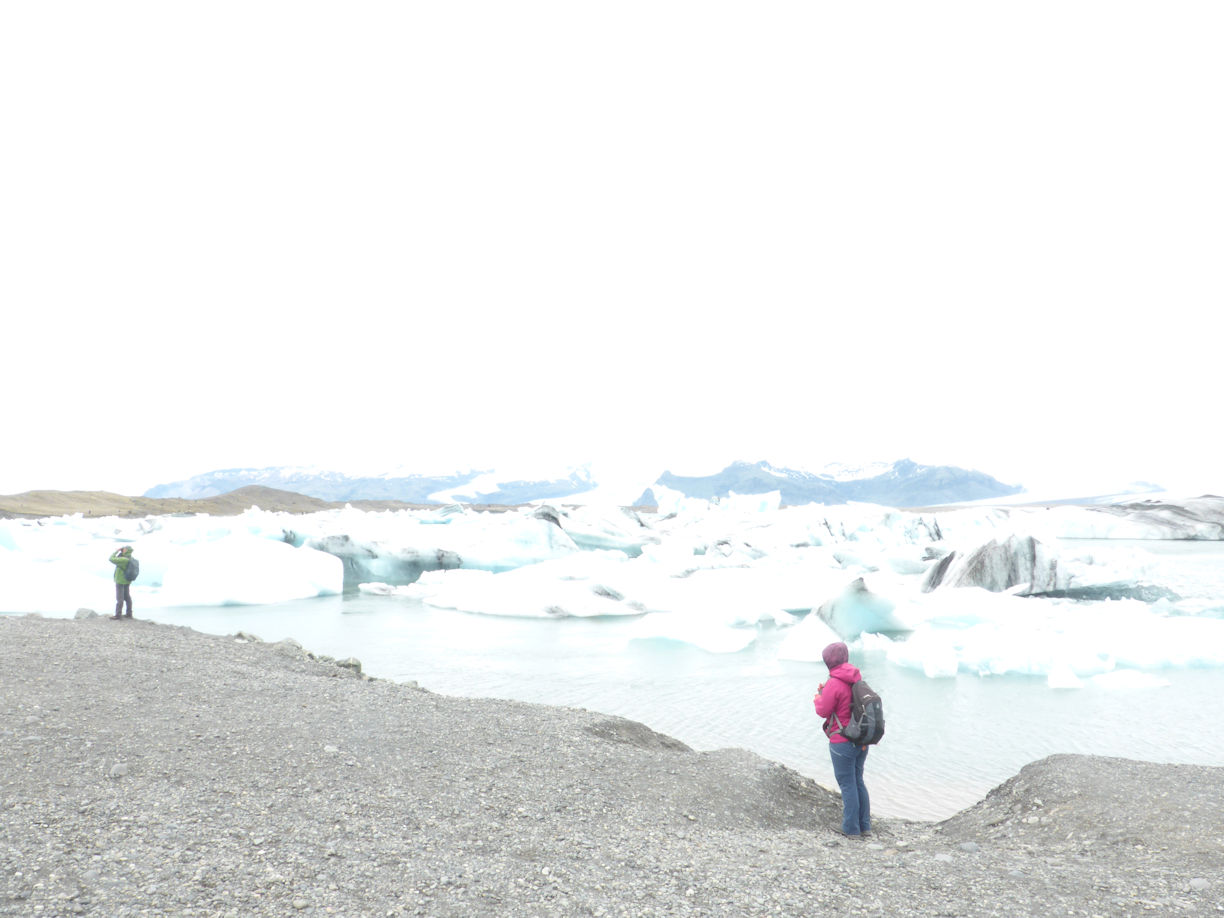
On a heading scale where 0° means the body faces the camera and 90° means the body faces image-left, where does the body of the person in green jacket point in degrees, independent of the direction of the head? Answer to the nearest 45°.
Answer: approximately 90°

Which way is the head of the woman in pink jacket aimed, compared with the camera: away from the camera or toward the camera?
away from the camera

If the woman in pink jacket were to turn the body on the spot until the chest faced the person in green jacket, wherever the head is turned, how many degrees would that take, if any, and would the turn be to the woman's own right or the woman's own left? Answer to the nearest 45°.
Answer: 0° — they already face them

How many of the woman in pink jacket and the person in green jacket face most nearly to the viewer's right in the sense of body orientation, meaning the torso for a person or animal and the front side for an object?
0

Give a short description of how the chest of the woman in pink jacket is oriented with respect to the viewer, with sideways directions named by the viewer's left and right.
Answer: facing away from the viewer and to the left of the viewer
